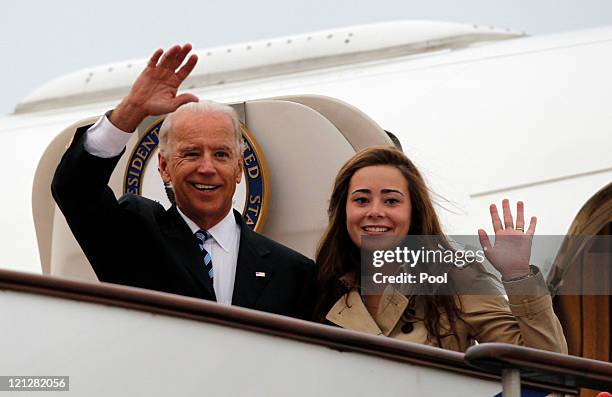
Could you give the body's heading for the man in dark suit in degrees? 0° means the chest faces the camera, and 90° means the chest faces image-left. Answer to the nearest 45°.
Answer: approximately 0°
